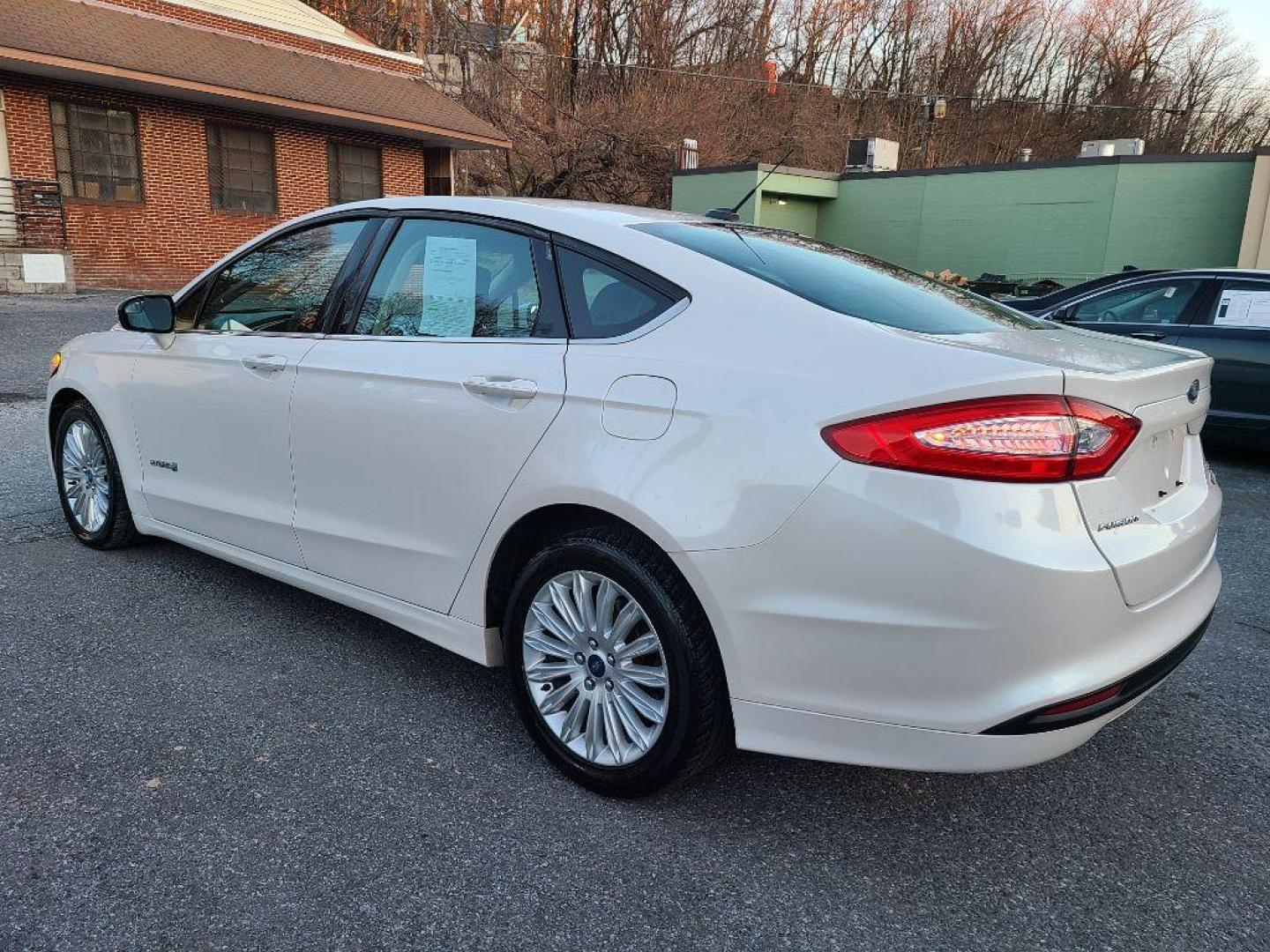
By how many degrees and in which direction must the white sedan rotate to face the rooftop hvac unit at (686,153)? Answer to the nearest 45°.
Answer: approximately 45° to its right

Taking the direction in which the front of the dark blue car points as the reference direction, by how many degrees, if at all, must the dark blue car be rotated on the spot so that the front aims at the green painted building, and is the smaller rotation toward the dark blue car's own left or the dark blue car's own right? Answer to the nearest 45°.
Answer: approximately 90° to the dark blue car's own right

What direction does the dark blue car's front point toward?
to the viewer's left

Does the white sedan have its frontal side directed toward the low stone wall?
yes

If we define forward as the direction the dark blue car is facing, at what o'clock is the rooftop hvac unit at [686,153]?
The rooftop hvac unit is roughly at 2 o'clock from the dark blue car.

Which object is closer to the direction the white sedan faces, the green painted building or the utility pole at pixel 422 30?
the utility pole

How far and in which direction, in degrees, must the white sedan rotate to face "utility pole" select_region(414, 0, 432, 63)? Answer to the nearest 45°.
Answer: approximately 45° to its right

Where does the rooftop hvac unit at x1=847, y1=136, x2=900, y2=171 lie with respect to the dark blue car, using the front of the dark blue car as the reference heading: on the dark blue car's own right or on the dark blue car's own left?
on the dark blue car's own right

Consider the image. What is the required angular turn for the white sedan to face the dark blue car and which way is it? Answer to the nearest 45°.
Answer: approximately 90° to its right

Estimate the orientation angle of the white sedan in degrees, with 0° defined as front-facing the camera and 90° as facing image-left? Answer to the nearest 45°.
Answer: approximately 135°

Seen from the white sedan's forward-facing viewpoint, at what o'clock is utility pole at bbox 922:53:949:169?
The utility pole is roughly at 2 o'clock from the white sedan.

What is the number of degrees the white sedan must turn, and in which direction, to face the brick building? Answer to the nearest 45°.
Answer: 0° — it already faces it

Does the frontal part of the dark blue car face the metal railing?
yes

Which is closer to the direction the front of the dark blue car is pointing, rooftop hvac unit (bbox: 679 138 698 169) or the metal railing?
the metal railing

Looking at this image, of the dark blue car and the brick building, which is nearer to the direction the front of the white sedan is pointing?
the brick building
